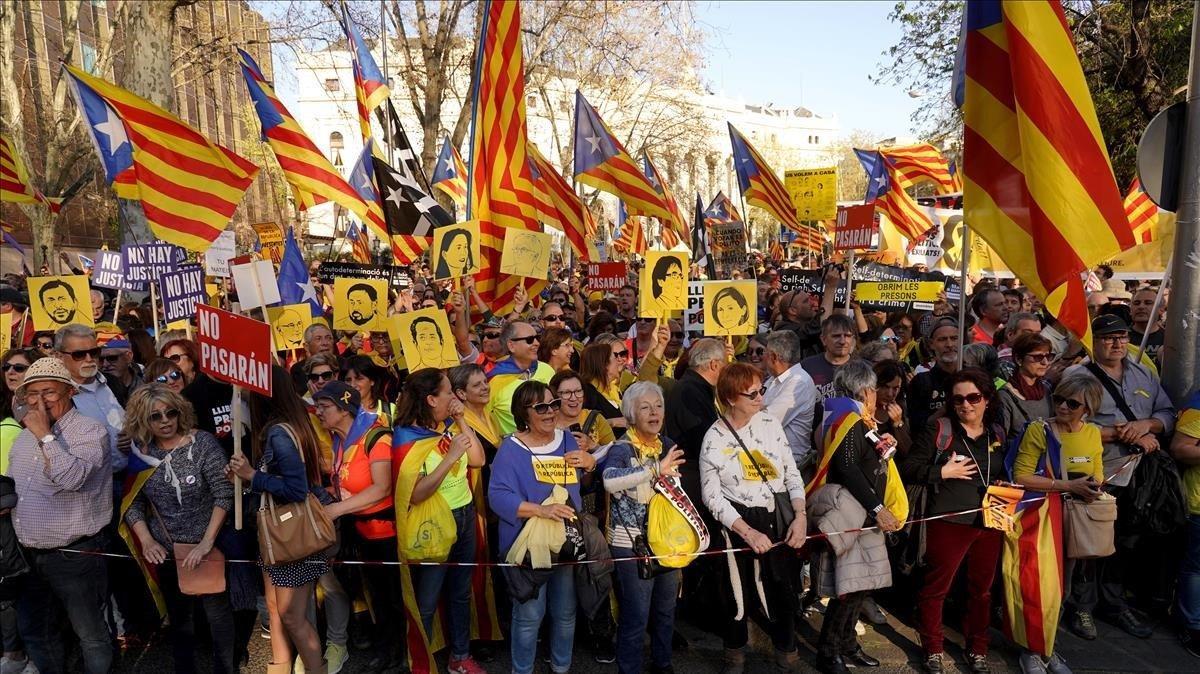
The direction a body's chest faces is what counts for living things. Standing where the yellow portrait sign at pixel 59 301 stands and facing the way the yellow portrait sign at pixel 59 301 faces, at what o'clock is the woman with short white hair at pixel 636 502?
The woman with short white hair is roughly at 11 o'clock from the yellow portrait sign.

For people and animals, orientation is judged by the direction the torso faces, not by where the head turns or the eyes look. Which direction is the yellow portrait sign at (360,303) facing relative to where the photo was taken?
toward the camera

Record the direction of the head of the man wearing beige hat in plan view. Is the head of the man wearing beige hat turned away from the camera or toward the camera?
toward the camera

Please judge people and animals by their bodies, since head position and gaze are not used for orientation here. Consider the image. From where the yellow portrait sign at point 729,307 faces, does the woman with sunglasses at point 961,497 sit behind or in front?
in front

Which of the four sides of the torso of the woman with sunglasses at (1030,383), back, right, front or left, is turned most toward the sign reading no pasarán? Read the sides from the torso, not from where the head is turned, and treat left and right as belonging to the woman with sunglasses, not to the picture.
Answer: right

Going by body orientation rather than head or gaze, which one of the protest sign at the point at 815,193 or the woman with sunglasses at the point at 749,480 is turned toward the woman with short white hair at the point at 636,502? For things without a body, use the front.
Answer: the protest sign

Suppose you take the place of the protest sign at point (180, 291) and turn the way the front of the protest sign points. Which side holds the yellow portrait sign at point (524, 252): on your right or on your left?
on your left

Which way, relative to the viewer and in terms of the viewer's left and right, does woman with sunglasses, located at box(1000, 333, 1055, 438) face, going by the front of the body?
facing the viewer and to the right of the viewer

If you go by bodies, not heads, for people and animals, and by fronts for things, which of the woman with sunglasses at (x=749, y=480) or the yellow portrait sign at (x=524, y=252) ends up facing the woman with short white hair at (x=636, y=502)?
the yellow portrait sign

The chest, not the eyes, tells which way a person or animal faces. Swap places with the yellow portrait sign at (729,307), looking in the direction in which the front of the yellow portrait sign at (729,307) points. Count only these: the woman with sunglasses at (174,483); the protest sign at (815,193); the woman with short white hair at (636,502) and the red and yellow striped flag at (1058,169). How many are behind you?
1

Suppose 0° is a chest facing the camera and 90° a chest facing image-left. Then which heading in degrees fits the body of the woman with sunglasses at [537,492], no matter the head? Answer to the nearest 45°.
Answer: approximately 315°

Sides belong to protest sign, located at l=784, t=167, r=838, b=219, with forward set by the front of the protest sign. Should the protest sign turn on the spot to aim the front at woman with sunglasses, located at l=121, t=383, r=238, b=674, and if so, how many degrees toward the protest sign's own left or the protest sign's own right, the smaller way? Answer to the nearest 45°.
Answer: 0° — it already faces them

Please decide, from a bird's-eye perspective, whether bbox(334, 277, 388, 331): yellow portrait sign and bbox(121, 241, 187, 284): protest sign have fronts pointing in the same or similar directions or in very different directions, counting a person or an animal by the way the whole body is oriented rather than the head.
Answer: same or similar directions

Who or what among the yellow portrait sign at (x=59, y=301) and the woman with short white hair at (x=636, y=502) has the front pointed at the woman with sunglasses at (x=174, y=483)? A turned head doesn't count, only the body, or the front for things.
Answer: the yellow portrait sign

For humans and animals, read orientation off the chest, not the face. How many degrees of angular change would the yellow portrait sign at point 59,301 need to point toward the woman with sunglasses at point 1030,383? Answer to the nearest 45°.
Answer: approximately 45° to its left

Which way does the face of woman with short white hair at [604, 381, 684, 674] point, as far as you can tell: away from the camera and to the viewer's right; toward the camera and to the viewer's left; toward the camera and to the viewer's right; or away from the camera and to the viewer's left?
toward the camera and to the viewer's right

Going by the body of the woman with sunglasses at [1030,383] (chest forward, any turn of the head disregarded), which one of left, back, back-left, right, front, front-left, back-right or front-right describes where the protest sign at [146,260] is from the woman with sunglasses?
back-right
